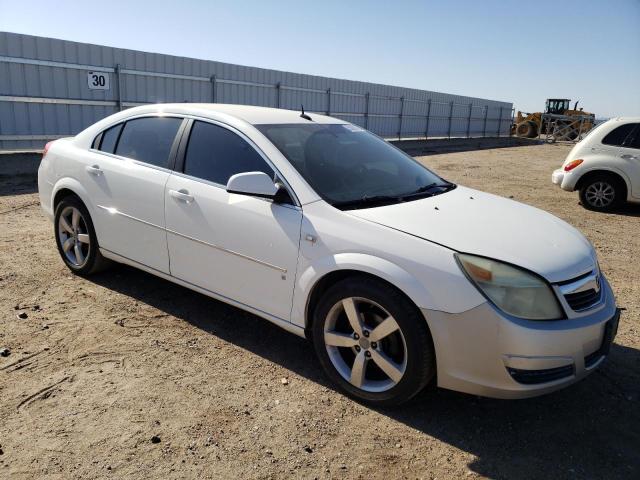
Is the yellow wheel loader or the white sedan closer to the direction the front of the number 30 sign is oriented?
the white sedan

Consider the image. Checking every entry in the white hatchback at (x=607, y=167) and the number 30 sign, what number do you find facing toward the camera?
1

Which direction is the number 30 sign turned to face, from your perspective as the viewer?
facing the viewer

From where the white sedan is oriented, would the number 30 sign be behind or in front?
behind

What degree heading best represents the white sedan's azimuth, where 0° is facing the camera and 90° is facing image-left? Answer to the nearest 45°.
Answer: approximately 315°

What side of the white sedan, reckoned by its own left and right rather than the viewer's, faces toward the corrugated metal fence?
back

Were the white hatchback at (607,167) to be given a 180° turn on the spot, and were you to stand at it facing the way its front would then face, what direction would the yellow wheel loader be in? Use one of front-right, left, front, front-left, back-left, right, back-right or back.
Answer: right

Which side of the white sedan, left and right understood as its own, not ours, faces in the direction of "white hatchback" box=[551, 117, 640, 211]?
left

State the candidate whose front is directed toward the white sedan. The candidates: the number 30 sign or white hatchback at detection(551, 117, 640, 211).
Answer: the number 30 sign

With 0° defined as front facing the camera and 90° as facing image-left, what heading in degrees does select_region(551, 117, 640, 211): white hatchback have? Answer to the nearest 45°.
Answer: approximately 270°

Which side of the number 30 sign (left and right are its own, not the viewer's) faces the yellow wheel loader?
left

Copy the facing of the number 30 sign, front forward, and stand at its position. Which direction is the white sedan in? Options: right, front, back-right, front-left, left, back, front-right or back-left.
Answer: front

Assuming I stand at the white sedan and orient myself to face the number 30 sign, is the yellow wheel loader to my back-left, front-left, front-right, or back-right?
front-right
